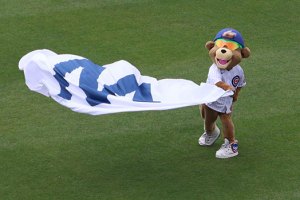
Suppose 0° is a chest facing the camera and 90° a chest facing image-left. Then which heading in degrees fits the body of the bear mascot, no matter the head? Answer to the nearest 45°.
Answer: approximately 45°
